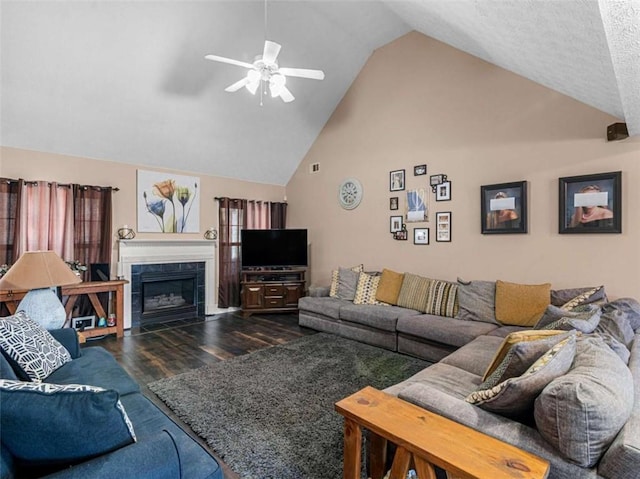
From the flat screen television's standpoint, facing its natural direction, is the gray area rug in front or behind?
in front

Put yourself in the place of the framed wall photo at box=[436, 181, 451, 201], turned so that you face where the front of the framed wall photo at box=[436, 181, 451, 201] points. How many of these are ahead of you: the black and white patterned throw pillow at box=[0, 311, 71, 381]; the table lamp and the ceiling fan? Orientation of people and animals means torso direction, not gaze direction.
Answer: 3

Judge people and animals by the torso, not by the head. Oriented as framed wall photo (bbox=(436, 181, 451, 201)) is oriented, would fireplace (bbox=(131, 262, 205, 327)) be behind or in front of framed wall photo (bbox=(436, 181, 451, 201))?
in front

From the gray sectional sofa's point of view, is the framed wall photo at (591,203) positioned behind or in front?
behind

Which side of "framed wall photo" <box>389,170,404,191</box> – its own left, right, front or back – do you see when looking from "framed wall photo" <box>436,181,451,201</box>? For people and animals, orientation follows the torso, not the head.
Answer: left

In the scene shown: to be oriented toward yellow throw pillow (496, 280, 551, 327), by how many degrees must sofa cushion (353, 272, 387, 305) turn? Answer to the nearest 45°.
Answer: approximately 90° to its left

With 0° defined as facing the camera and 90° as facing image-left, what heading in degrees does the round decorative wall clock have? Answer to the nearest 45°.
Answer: approximately 45°

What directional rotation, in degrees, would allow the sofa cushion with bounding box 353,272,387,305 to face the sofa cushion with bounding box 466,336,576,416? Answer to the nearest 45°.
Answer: approximately 45° to its left

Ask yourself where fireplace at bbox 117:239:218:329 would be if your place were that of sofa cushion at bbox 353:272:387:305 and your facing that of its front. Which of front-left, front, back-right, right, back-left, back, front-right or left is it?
front-right

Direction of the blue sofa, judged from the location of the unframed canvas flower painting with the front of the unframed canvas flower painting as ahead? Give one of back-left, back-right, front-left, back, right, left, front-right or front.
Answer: front-right

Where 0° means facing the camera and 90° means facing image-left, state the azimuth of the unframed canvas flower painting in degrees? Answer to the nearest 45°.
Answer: approximately 315°

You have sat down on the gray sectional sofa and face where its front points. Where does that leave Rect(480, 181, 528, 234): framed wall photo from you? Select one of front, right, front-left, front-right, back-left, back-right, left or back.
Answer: back-right

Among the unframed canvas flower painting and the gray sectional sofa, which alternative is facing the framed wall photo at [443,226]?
the unframed canvas flower painting

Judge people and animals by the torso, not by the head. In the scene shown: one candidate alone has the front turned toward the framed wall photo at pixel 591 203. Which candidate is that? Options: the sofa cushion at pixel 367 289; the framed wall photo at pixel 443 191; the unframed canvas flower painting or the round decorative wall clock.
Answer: the unframed canvas flower painting

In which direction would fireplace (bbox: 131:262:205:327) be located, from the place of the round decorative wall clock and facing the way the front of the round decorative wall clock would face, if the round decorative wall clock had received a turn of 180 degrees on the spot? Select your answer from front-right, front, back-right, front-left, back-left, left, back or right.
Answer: back-left

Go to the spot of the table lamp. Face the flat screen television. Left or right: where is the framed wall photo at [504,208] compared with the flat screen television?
right
